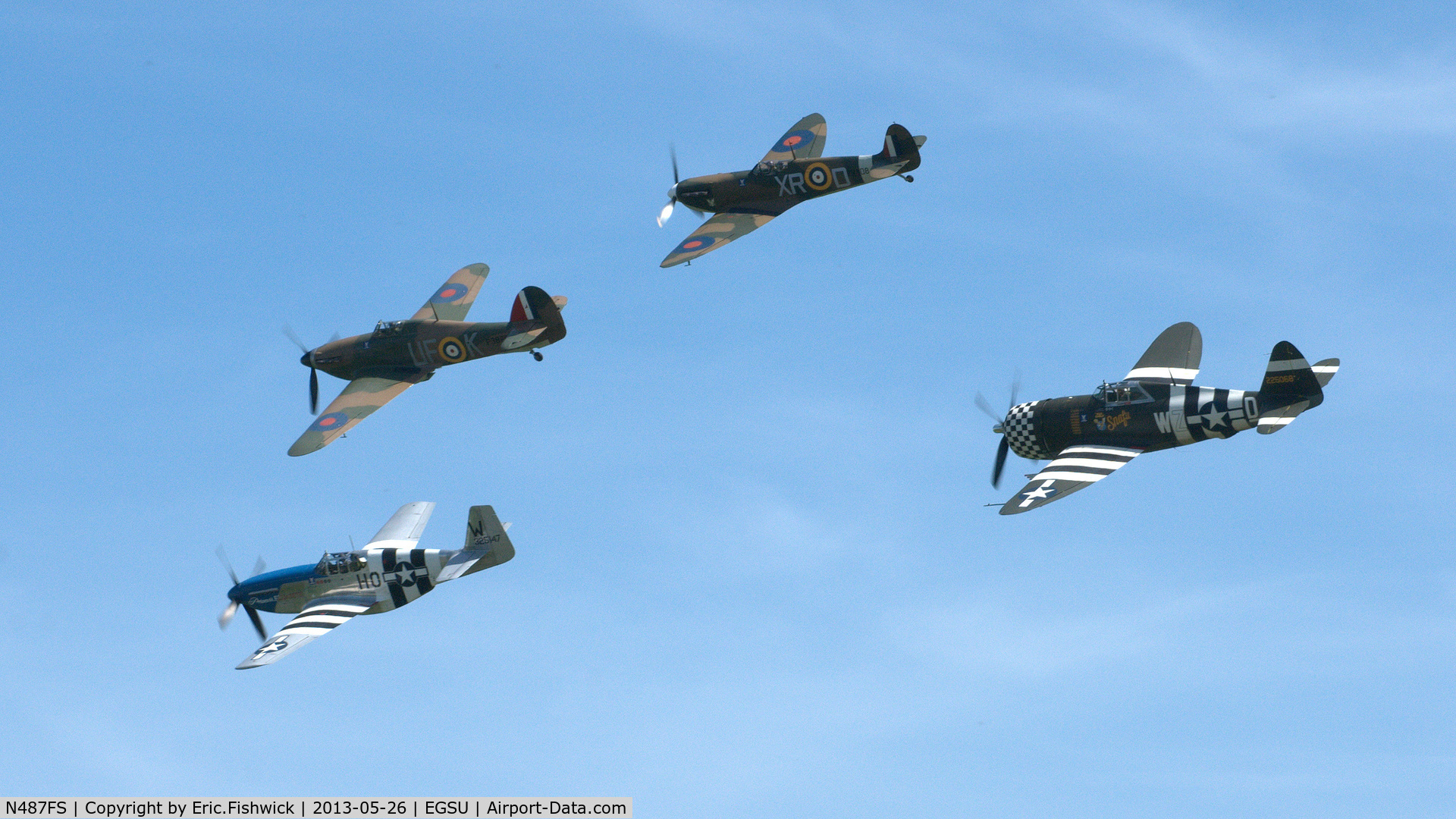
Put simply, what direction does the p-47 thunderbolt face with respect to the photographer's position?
facing away from the viewer and to the left of the viewer

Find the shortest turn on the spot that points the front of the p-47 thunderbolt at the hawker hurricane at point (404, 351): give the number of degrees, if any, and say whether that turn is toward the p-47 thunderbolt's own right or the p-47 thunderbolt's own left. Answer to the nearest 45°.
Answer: approximately 45° to the p-47 thunderbolt's own left

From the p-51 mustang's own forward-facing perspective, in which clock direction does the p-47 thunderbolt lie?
The p-47 thunderbolt is roughly at 5 o'clock from the p-51 mustang.

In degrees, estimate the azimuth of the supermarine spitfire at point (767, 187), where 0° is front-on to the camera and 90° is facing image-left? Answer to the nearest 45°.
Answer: approximately 135°

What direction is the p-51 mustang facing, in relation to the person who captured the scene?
facing away from the viewer and to the left of the viewer

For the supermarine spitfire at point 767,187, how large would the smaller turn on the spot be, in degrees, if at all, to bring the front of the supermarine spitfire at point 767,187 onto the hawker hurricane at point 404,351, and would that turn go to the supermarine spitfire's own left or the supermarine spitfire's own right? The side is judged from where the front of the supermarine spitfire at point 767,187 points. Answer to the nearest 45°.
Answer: approximately 45° to the supermarine spitfire's own left

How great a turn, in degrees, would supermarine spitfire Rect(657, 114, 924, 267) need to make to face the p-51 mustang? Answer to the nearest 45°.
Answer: approximately 90° to its left
